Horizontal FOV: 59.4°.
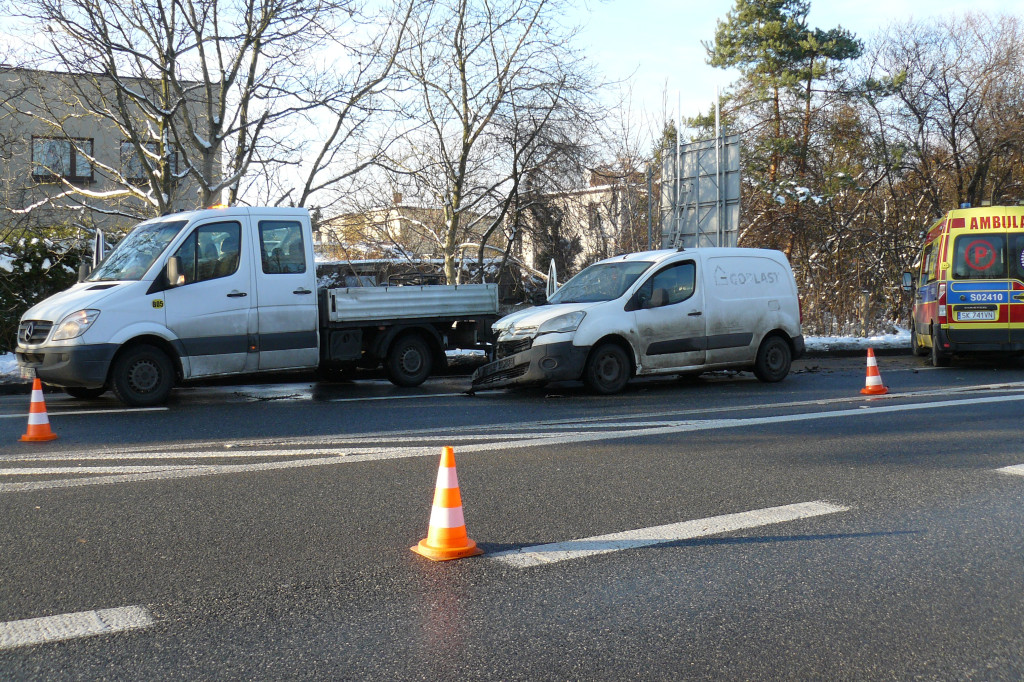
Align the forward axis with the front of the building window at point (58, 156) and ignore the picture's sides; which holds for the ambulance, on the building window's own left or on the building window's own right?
on the building window's own left

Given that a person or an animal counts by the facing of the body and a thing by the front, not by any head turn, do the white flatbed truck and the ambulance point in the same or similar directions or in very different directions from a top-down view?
very different directions

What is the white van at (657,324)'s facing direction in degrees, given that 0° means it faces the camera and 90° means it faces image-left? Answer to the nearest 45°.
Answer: approximately 45°

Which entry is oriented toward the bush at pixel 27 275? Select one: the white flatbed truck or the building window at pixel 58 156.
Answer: the building window

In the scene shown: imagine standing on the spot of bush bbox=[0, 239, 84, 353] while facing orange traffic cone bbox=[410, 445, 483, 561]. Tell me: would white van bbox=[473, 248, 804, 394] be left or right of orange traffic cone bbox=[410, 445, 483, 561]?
left

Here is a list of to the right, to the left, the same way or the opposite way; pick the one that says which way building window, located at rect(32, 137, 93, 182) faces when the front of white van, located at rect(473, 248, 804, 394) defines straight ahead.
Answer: to the left
